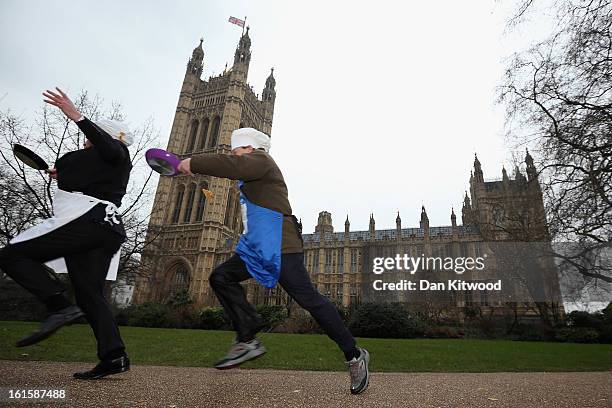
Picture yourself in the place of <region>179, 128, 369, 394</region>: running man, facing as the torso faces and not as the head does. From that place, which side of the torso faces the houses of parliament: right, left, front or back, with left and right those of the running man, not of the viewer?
right

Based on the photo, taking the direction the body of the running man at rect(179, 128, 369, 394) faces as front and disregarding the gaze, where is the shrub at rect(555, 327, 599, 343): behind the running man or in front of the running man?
behind

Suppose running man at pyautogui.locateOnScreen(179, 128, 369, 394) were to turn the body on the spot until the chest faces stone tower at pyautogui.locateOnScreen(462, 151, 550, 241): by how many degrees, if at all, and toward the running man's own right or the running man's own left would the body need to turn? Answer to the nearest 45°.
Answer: approximately 135° to the running man's own right

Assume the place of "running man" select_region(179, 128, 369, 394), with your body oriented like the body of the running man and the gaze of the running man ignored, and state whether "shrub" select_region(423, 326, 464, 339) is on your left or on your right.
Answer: on your right

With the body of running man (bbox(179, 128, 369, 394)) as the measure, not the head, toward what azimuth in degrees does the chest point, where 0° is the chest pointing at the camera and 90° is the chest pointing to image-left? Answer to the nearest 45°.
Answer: approximately 90°

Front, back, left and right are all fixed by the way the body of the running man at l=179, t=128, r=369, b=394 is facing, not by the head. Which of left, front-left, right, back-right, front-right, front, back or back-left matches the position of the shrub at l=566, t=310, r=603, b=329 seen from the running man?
back-right

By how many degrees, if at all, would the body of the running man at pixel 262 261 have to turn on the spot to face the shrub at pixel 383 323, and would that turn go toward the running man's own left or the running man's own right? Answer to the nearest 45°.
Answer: approximately 90° to the running man's own right
